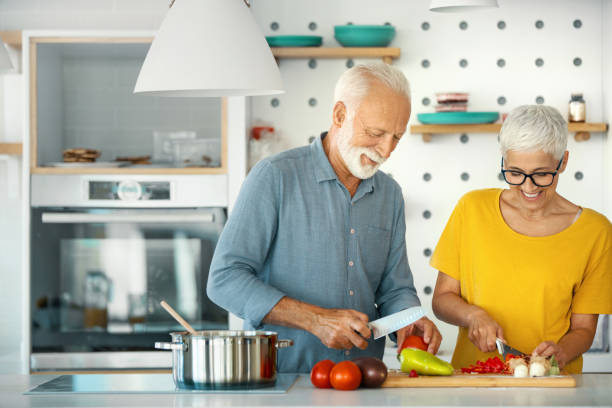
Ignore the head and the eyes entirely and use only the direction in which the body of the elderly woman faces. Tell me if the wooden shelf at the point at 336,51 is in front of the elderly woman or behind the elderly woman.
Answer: behind

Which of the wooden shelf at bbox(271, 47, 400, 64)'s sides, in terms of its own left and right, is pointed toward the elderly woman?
front

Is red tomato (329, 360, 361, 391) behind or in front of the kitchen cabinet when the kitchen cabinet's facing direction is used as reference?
in front

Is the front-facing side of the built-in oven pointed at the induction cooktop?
yes

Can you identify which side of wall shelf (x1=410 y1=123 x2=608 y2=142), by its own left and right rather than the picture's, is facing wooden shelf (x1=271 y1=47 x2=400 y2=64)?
right

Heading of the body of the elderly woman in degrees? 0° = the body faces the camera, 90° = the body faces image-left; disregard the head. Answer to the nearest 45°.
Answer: approximately 0°

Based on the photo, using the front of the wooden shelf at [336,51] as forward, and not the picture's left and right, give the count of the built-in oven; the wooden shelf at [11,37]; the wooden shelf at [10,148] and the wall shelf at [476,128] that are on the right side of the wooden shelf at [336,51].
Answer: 3

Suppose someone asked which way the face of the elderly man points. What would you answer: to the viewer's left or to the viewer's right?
to the viewer's right

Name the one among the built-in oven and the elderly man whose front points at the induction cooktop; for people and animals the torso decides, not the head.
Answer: the built-in oven

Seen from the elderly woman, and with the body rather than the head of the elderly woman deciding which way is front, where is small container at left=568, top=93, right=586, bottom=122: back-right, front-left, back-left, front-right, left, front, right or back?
back

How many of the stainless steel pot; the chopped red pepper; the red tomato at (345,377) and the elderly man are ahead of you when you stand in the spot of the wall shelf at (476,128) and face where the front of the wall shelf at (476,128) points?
4

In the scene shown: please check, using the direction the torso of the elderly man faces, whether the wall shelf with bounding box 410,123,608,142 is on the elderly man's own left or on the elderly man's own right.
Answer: on the elderly man's own left
